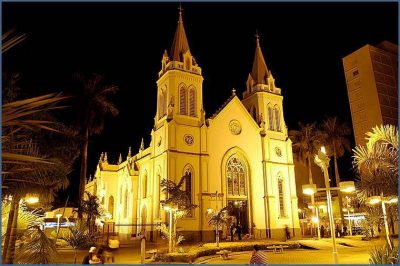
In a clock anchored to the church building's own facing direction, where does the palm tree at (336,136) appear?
The palm tree is roughly at 10 o'clock from the church building.

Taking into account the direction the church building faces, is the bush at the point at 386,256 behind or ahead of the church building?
ahead

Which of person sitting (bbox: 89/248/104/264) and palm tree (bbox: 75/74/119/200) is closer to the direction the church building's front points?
the person sitting

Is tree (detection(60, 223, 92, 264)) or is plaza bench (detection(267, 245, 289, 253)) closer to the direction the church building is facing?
the plaza bench

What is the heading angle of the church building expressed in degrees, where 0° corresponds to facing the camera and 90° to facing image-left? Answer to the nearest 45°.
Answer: approximately 315°

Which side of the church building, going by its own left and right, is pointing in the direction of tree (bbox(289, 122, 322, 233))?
left

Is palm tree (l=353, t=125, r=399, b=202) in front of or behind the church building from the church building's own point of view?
in front

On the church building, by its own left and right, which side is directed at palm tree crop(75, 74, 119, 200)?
right

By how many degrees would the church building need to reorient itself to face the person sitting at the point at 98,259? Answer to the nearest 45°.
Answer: approximately 45° to its right

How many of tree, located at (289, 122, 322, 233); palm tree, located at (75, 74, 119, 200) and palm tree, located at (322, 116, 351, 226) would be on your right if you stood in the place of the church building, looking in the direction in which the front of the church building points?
1

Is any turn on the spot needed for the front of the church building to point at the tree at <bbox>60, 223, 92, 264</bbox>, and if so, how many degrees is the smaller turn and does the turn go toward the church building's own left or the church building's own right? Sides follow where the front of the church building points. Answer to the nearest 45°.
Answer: approximately 45° to the church building's own right
